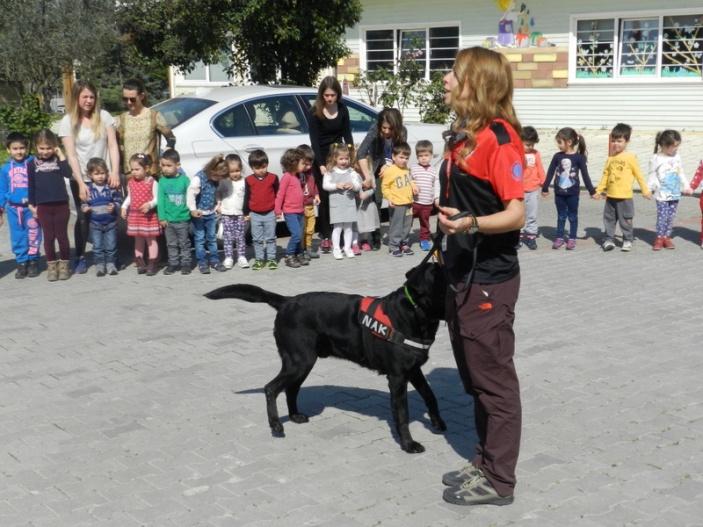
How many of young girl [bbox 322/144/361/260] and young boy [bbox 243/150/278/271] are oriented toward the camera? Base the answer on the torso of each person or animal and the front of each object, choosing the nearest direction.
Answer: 2

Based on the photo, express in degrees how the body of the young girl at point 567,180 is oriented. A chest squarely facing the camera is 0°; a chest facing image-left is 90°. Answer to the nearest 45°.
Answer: approximately 0°

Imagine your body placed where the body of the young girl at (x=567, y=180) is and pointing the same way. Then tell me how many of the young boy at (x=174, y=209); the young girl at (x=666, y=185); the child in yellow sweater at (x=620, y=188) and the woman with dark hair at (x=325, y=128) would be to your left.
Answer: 2

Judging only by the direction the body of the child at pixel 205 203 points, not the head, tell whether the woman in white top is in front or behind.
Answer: behind

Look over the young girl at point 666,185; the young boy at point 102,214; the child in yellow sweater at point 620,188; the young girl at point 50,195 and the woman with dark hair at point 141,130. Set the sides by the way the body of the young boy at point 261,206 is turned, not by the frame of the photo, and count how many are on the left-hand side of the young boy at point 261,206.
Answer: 2

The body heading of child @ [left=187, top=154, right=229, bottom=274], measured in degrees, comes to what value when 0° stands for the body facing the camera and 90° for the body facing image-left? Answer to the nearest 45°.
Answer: approximately 315°

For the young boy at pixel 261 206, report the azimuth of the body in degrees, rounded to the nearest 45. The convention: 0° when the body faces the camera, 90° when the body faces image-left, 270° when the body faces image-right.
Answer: approximately 0°

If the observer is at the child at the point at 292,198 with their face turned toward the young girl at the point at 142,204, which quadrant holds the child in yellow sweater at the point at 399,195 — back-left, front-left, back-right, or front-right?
back-right

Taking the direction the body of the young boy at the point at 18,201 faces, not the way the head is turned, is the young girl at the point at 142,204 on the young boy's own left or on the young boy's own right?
on the young boy's own left

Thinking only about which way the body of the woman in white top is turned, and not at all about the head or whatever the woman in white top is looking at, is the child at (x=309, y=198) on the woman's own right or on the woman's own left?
on the woman's own left

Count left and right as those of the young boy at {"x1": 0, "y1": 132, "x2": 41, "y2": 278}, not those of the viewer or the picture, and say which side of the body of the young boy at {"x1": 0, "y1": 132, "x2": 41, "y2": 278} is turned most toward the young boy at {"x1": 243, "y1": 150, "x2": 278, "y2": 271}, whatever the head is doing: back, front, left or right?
left

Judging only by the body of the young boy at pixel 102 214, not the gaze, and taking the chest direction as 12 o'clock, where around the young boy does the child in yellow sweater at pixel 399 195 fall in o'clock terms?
The child in yellow sweater is roughly at 9 o'clock from the young boy.

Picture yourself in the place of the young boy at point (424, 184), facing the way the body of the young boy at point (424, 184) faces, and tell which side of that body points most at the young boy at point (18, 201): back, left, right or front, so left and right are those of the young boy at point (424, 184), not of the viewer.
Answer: right
